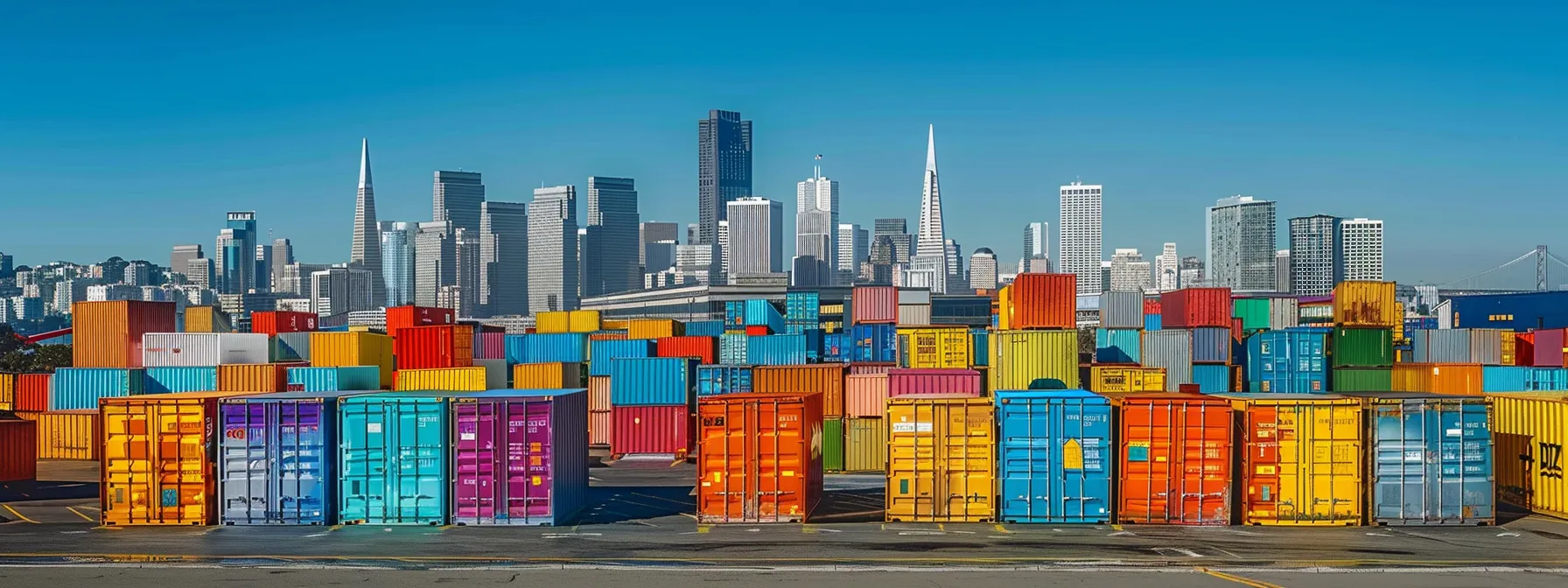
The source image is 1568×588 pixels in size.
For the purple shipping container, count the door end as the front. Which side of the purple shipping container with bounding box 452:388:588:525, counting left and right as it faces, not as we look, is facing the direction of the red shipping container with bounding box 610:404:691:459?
back

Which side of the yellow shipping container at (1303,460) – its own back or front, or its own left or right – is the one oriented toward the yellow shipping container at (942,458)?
right

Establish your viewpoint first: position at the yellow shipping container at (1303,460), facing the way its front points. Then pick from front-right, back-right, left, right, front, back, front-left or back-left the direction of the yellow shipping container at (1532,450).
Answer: back-left

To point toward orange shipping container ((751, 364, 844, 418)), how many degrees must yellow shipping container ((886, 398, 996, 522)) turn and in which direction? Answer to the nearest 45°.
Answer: approximately 180°

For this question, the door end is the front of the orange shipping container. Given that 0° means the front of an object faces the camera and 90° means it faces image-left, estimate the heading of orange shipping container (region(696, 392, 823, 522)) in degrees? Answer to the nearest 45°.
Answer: approximately 0°
